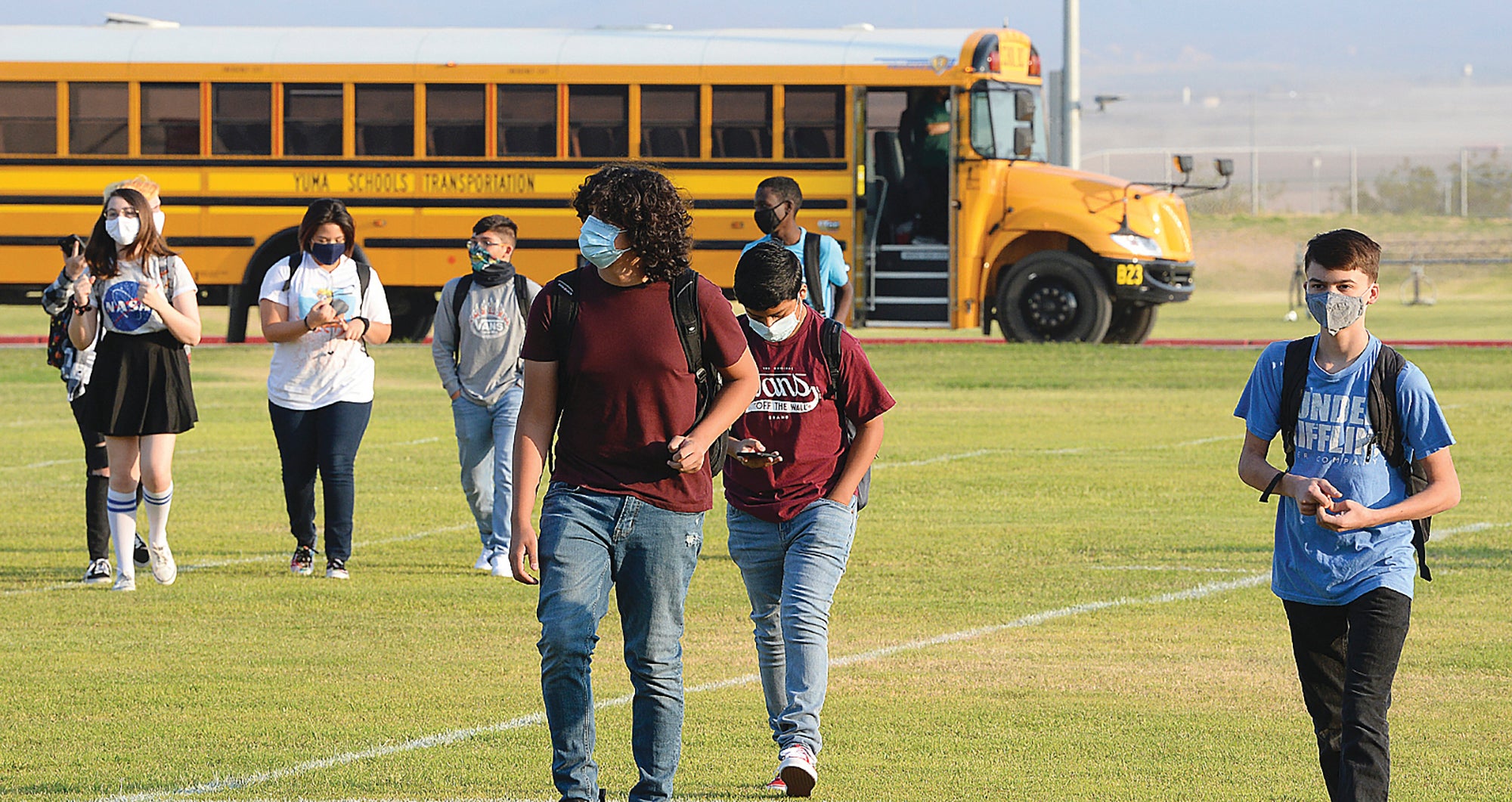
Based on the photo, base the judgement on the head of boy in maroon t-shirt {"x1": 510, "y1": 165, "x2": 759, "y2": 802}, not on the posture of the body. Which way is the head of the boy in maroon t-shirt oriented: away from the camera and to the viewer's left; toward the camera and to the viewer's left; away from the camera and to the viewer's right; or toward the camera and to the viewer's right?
toward the camera and to the viewer's left

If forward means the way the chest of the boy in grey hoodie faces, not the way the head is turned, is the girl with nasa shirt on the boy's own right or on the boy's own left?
on the boy's own right

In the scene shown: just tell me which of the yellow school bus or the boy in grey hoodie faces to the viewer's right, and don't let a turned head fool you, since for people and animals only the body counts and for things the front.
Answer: the yellow school bus

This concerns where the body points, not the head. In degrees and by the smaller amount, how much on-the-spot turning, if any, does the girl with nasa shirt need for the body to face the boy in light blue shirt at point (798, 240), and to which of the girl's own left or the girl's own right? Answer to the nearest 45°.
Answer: approximately 90° to the girl's own left

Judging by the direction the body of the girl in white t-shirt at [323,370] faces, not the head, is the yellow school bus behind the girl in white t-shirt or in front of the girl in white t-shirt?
behind

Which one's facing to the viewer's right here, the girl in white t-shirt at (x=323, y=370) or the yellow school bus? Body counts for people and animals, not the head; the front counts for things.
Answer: the yellow school bus

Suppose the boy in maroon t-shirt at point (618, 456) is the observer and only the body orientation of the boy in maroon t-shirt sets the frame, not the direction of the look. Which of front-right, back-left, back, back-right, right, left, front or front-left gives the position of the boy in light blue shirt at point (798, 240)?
back

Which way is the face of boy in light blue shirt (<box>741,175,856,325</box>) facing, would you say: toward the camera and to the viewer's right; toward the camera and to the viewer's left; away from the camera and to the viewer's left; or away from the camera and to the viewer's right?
toward the camera and to the viewer's left

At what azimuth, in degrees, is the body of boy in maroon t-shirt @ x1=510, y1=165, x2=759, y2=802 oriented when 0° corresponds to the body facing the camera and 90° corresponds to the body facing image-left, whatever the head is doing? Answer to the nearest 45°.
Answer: approximately 0°

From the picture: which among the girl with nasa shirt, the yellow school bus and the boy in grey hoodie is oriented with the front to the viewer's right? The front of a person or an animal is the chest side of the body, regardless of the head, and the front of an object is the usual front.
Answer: the yellow school bus

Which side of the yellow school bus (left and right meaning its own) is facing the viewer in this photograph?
right
